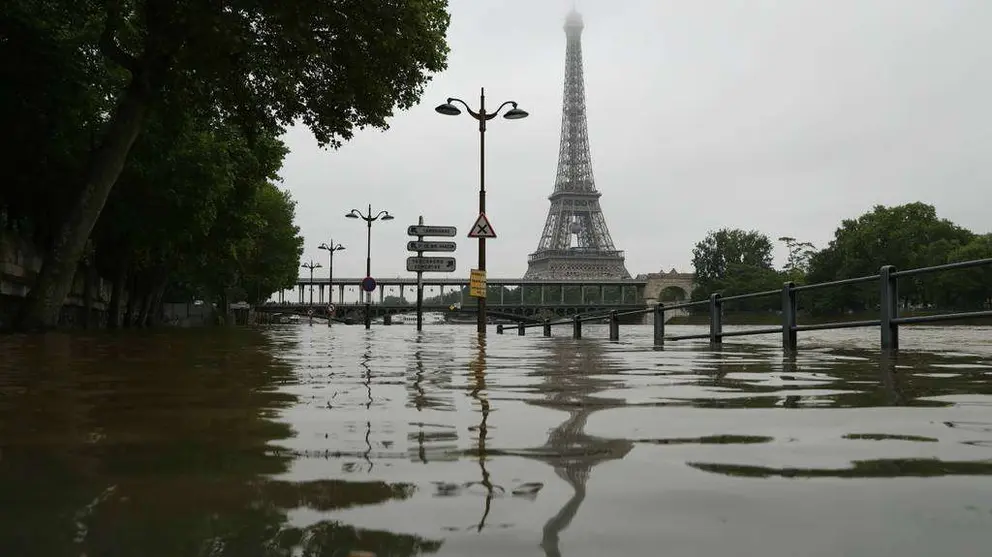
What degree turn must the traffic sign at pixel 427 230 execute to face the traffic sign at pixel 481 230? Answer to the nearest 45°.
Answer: approximately 45° to its left

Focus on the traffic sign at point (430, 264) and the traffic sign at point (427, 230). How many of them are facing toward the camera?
2

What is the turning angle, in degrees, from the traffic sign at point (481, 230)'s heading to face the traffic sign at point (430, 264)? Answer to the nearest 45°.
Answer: approximately 135° to its right

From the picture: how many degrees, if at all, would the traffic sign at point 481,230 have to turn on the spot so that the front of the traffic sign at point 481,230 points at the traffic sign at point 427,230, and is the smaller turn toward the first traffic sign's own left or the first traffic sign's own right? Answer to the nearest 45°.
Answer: approximately 135° to the first traffic sign's own right
